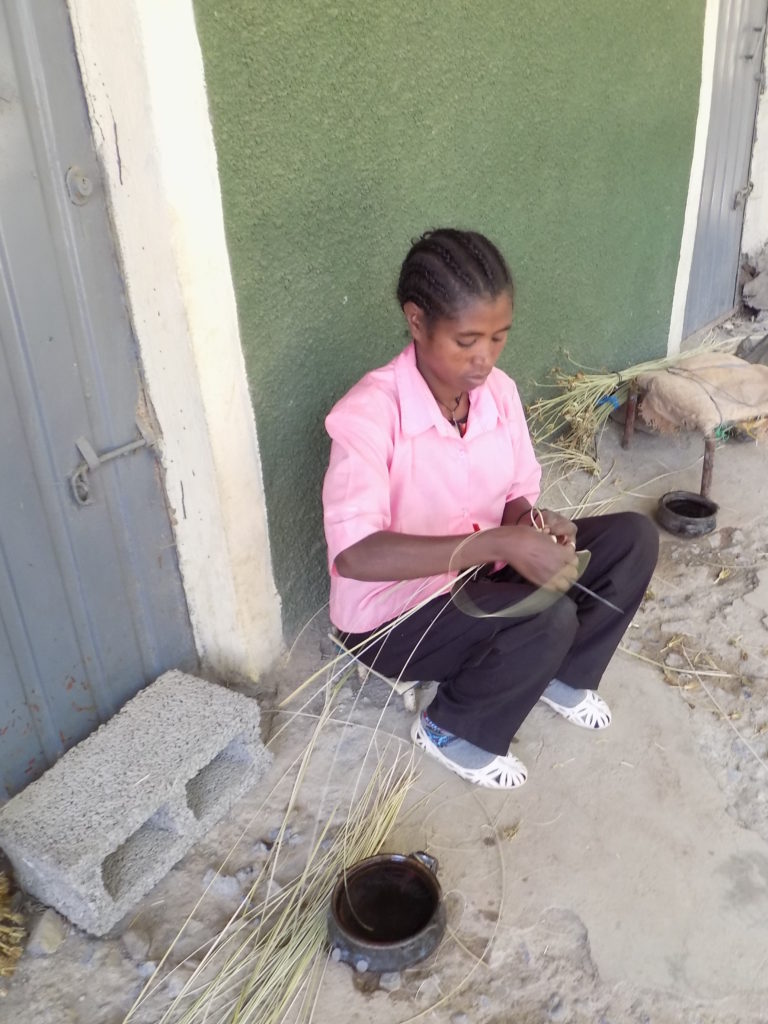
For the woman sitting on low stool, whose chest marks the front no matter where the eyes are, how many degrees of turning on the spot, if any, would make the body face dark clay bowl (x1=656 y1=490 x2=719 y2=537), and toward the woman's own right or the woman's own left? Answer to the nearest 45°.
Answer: approximately 90° to the woman's own left

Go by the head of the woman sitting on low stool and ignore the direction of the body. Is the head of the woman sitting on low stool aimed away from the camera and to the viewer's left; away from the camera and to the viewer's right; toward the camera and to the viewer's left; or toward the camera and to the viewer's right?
toward the camera and to the viewer's right

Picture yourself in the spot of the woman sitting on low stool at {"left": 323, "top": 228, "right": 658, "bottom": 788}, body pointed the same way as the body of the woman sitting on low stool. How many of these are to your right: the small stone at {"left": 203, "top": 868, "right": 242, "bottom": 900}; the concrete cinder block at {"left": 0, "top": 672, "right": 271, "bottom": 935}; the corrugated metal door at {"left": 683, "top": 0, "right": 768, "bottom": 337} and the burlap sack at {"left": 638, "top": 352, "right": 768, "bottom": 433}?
2

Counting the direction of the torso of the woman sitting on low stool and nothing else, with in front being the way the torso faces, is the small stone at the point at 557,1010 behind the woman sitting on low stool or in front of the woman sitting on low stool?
in front

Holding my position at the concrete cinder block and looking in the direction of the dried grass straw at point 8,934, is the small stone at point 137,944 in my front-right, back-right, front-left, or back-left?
front-left

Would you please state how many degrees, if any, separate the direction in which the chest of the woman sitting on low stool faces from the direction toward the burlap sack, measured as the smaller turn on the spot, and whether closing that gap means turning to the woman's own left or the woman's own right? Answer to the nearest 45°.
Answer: approximately 90° to the woman's own left

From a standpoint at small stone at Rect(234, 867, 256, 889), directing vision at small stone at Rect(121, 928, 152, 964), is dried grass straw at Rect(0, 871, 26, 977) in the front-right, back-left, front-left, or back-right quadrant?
front-right

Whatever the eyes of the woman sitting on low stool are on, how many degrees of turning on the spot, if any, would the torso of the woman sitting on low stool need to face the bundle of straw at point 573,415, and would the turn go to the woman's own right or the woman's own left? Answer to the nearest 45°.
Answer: approximately 135° to the woman's own left

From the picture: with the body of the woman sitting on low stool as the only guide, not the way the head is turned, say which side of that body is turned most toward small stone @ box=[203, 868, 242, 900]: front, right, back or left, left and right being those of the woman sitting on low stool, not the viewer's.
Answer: right

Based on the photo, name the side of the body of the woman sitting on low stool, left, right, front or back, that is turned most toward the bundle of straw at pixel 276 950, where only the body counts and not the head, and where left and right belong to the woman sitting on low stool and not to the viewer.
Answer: right

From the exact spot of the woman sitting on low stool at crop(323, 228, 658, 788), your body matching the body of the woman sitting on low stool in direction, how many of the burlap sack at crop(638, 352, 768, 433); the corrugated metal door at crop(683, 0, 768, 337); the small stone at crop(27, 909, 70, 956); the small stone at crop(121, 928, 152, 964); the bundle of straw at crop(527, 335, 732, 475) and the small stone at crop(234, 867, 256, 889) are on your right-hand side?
3

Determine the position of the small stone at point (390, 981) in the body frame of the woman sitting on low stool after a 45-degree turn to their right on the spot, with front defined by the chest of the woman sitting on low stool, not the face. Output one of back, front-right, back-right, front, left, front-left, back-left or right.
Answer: front

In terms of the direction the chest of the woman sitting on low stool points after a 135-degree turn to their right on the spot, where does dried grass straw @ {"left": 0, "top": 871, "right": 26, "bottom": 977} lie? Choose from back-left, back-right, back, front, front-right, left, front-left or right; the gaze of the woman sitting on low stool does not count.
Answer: front-left

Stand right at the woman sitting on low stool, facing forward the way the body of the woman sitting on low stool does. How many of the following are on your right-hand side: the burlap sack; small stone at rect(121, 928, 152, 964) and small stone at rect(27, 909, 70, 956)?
2

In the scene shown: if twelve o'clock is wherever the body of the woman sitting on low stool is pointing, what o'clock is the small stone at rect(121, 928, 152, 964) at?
The small stone is roughly at 3 o'clock from the woman sitting on low stool.
